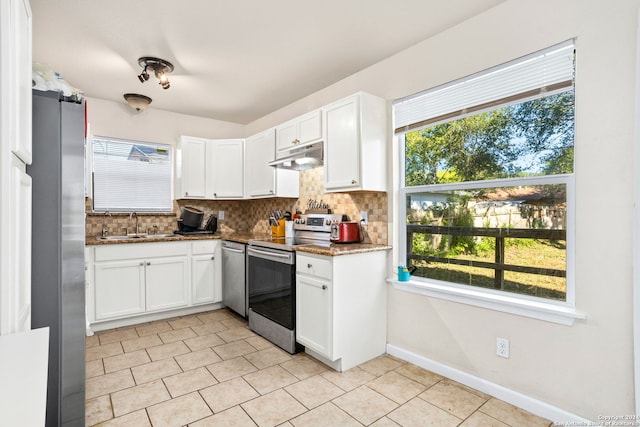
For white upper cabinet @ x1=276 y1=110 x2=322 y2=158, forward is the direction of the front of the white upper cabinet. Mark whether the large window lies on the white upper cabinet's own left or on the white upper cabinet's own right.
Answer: on the white upper cabinet's own left

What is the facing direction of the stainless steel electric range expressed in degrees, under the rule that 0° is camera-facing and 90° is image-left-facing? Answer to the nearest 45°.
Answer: approximately 45°

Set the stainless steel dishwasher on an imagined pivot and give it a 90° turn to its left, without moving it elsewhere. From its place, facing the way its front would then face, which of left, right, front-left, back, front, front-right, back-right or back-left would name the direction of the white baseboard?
front

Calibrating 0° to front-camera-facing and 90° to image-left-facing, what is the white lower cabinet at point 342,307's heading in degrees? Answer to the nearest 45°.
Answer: approximately 45°

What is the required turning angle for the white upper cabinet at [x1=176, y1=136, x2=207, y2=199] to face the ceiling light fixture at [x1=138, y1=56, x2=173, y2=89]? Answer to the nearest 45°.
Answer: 0° — it already faces it

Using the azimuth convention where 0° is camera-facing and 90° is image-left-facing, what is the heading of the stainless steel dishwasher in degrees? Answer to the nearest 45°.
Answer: approximately 45°

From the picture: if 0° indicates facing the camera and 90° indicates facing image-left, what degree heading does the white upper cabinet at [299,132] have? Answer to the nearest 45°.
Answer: approximately 45°

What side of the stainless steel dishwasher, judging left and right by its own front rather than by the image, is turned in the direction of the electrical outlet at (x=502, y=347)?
left
